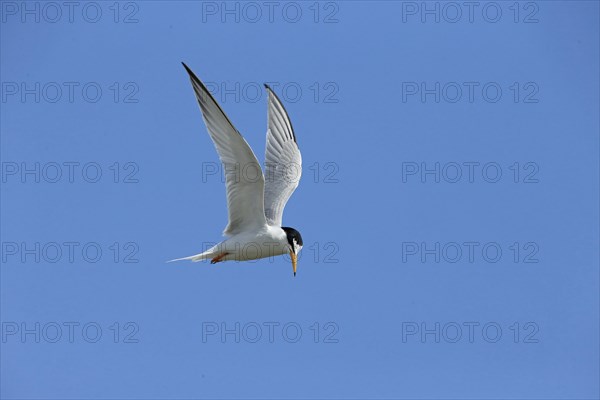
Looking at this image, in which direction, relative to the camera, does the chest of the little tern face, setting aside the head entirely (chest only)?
to the viewer's right
